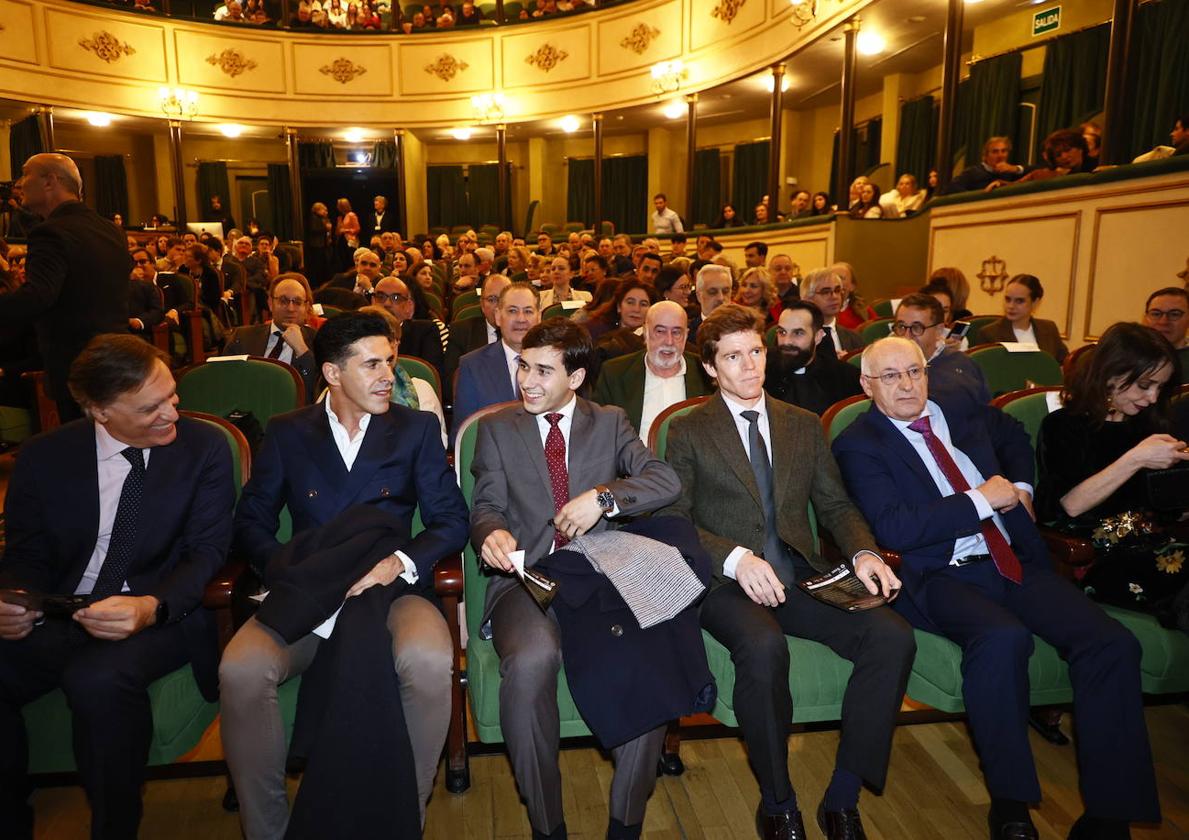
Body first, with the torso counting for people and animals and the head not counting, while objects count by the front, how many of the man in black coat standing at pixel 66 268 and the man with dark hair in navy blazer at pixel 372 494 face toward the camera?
1

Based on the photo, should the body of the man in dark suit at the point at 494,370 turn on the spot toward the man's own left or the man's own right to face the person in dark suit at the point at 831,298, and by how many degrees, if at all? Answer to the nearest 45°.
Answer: approximately 135° to the man's own left

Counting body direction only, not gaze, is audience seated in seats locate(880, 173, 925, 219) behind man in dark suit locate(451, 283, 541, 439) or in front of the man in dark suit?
behind

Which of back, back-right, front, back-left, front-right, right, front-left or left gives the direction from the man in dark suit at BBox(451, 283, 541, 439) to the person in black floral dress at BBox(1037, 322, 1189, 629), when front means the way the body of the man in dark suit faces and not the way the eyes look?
front-left

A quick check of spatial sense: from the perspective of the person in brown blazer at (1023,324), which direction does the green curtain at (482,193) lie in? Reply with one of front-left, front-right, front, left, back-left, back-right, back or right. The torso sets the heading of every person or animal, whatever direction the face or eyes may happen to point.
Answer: back-right

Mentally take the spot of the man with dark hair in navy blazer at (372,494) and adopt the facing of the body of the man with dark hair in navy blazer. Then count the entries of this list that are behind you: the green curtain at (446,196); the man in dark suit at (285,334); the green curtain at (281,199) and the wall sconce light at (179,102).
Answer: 4

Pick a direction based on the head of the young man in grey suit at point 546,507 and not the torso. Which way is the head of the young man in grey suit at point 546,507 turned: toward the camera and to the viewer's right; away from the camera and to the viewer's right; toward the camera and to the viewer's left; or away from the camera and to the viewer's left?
toward the camera and to the viewer's left

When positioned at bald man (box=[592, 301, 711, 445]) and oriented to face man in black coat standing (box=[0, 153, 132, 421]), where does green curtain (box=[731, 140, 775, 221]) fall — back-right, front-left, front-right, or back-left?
back-right

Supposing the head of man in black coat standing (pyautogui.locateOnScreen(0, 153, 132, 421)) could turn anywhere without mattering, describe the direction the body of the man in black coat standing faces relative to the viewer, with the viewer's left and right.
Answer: facing away from the viewer and to the left of the viewer
